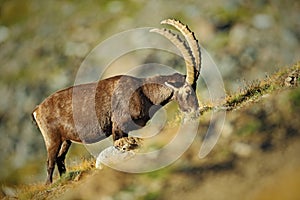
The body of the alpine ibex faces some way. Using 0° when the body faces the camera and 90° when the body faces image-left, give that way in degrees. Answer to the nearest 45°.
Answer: approximately 270°
